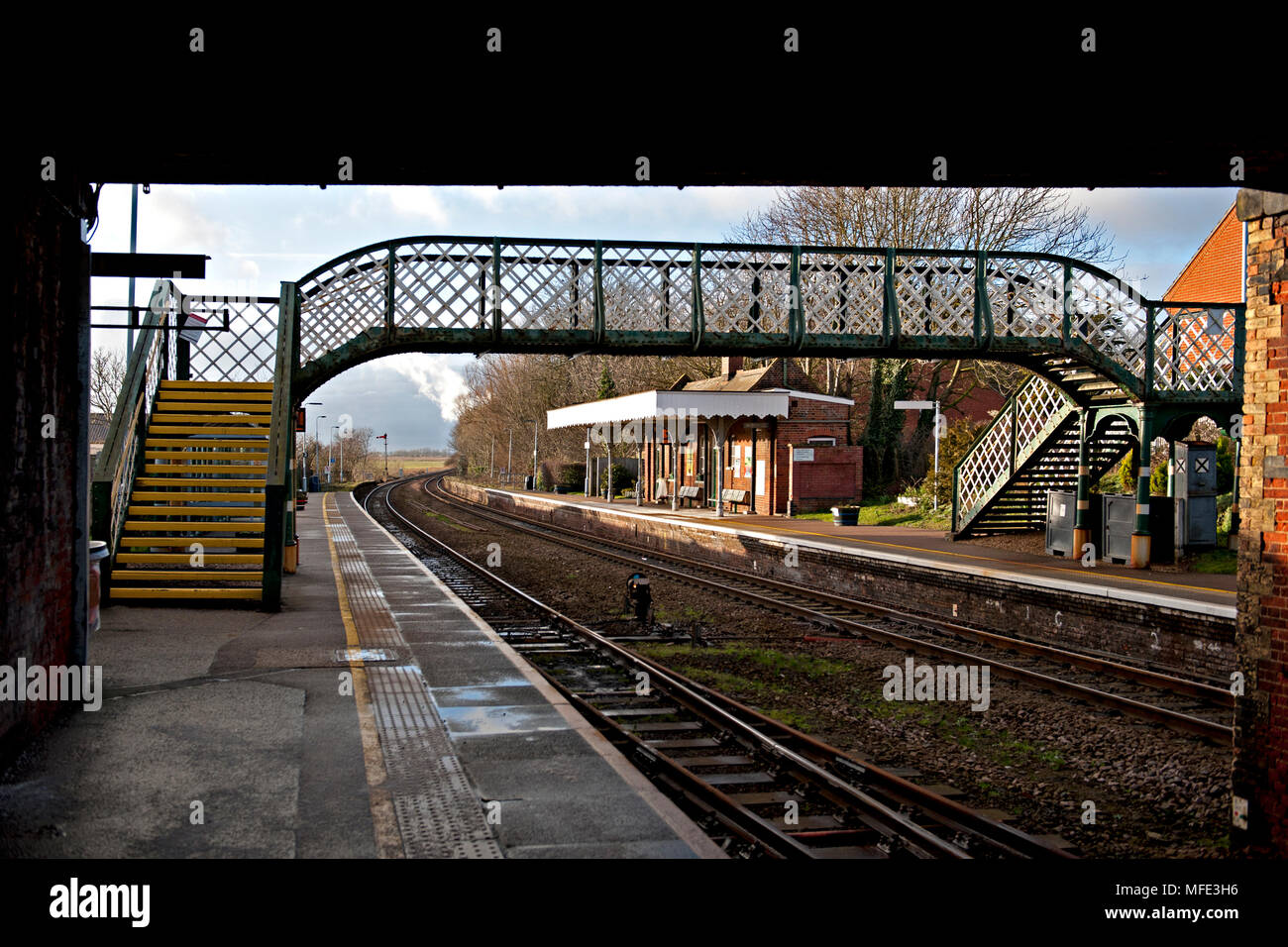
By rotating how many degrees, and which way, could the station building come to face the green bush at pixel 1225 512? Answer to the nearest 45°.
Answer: approximately 90° to its left

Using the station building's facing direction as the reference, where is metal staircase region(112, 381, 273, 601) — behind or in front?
in front

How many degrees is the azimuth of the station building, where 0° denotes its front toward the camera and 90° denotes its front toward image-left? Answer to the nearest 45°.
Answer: approximately 45°

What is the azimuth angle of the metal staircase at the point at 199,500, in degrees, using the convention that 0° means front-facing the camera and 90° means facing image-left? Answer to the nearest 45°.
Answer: approximately 0°

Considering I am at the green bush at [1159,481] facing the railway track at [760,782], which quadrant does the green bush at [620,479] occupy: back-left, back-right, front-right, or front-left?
back-right

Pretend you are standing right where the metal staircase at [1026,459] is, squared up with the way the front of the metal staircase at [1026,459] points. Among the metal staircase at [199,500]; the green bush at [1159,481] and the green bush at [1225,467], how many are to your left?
1

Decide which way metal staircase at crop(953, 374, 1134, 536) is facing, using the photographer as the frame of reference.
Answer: facing away from the viewer and to the left of the viewer

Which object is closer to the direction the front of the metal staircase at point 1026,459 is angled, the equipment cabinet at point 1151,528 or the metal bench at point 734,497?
the metal bench

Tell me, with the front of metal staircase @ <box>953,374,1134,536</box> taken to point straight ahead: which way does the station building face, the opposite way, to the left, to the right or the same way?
to the left

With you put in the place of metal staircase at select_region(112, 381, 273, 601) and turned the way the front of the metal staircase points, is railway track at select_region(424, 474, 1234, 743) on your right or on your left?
on your left

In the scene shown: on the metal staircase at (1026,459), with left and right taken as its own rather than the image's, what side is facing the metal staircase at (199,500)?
left

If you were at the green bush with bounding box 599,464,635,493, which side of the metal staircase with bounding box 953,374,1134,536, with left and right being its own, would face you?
front

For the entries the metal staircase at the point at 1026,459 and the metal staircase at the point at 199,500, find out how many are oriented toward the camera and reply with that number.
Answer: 1

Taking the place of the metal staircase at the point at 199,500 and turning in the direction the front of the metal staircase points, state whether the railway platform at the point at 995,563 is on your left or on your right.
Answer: on your left

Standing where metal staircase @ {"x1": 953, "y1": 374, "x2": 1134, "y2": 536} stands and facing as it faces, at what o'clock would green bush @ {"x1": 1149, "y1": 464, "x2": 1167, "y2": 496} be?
The green bush is roughly at 4 o'clock from the metal staircase.
